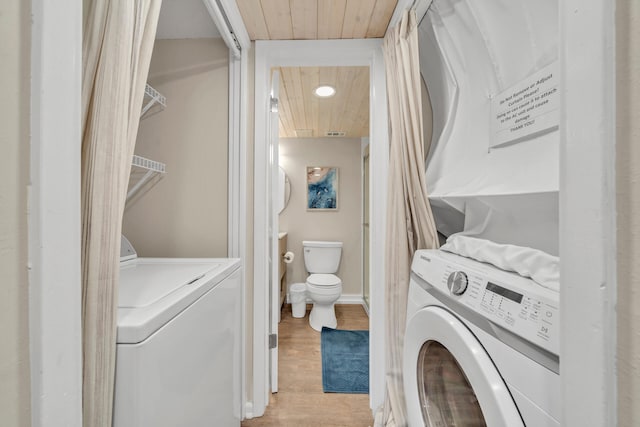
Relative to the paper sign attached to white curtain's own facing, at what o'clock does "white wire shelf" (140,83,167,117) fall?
The white wire shelf is roughly at 1 o'clock from the paper sign attached to white curtain.

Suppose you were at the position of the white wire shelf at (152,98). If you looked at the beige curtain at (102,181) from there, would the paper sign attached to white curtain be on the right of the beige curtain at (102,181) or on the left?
left

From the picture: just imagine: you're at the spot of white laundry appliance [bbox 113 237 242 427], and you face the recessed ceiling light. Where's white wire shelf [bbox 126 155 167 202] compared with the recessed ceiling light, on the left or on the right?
left

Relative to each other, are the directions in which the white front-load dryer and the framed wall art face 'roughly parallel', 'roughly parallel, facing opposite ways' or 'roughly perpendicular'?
roughly perpendicular

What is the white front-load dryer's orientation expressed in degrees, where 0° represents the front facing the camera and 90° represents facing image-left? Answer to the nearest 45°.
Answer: approximately 45°

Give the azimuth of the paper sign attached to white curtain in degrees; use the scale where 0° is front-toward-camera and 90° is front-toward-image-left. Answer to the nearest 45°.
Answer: approximately 45°

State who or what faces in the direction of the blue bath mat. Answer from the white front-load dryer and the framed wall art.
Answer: the framed wall art

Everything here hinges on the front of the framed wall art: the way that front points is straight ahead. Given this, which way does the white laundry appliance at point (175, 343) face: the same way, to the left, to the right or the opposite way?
to the left

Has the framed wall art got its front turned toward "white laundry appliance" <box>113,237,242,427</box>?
yes

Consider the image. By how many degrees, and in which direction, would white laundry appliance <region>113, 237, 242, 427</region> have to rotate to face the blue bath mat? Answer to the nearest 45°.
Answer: approximately 90° to its left

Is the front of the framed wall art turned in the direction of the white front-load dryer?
yes

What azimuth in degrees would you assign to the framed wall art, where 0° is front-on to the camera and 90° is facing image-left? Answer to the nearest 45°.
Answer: approximately 0°
